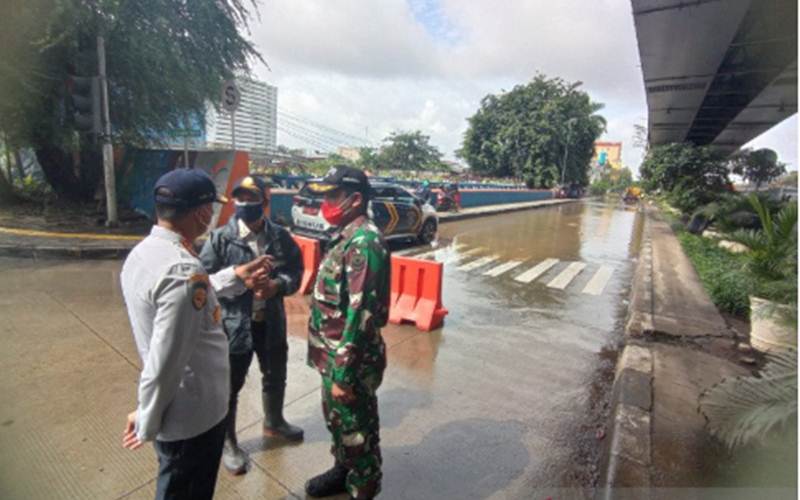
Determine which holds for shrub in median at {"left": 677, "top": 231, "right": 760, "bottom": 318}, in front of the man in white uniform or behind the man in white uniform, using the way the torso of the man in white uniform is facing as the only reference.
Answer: in front

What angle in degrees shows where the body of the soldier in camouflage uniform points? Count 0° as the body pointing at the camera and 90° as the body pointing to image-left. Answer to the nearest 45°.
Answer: approximately 90°

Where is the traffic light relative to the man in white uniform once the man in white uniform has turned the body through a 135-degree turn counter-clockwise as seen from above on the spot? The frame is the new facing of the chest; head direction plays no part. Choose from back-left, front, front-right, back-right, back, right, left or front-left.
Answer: right

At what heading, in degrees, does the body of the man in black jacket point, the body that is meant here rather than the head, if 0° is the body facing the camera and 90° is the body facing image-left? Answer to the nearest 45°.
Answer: approximately 0°

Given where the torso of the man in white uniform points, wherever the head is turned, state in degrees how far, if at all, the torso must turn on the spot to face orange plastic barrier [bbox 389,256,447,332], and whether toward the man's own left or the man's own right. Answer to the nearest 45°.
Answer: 0° — they already face it

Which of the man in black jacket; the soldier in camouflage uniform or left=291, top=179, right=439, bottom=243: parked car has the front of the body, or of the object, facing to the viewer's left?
the soldier in camouflage uniform

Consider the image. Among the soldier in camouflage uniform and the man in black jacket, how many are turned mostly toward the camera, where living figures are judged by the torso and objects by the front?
1

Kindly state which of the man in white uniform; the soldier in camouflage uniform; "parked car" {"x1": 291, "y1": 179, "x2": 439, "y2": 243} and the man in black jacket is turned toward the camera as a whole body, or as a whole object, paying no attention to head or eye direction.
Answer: the man in black jacket
